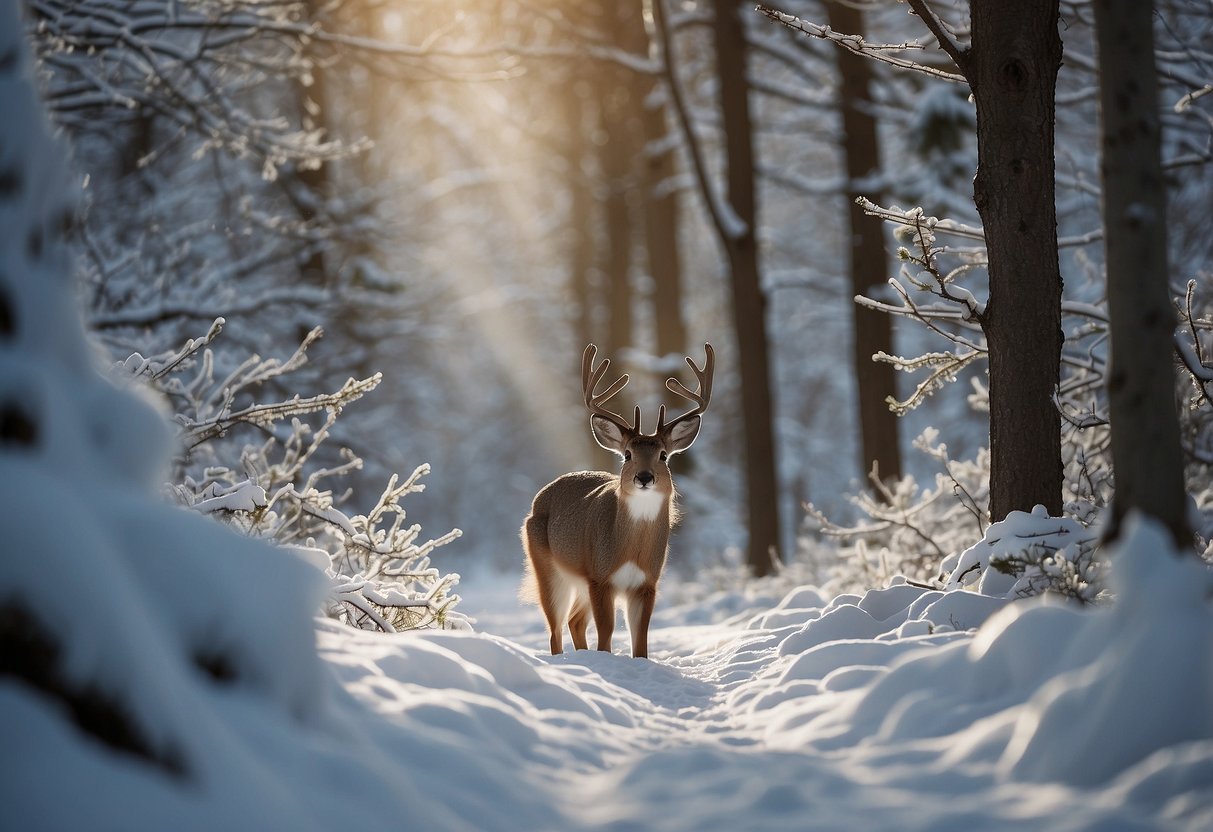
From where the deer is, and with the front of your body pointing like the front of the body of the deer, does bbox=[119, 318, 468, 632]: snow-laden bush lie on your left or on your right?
on your right

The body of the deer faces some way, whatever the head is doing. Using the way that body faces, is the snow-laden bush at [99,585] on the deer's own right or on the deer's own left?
on the deer's own right

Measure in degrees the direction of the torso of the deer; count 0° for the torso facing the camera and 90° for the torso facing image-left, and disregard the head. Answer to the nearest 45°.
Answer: approximately 315°

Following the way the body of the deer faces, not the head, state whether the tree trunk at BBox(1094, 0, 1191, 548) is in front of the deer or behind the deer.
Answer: in front

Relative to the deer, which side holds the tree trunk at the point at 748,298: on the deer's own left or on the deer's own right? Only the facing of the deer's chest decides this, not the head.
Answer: on the deer's own left

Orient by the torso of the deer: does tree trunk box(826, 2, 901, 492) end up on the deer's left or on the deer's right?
on the deer's left

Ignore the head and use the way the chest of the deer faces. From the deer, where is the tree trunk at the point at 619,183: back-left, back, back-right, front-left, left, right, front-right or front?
back-left

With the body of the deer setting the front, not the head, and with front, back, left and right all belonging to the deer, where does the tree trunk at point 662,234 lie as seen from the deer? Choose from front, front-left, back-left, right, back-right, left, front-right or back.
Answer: back-left

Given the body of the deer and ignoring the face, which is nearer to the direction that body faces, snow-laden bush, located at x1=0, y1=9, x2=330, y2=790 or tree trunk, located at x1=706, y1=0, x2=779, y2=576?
the snow-laden bush
